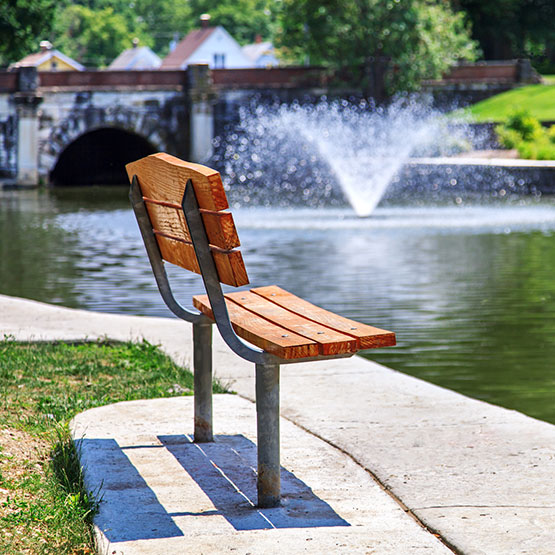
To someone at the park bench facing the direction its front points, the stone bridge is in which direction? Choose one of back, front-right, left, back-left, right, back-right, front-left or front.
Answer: front-left

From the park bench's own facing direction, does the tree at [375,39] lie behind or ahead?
ahead

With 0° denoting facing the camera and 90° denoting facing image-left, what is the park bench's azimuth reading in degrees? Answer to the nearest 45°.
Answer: approximately 225°

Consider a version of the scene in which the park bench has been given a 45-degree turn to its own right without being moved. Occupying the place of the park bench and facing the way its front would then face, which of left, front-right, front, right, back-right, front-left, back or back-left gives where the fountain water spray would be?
left

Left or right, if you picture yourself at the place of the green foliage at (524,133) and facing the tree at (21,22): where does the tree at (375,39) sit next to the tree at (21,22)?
right

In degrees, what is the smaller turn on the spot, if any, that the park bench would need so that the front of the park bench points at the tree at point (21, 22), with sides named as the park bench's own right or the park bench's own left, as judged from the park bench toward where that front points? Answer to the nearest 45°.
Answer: approximately 45° to the park bench's own left
